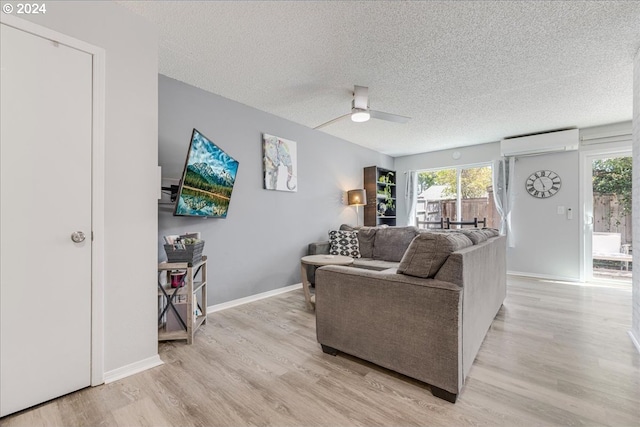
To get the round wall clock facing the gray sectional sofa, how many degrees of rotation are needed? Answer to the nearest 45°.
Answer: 0° — it already faces it

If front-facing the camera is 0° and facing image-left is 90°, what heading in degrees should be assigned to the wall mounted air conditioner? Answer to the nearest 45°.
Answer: approximately 0°

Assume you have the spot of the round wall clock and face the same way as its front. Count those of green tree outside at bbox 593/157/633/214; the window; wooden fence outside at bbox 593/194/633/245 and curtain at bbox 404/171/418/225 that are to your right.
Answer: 2

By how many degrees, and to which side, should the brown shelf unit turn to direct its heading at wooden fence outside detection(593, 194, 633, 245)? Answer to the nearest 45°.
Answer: approximately 45° to its left

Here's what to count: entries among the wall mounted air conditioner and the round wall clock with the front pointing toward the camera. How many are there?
2

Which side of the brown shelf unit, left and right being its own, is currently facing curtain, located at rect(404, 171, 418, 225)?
left

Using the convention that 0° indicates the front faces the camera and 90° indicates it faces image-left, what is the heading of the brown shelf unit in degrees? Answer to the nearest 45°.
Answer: approximately 315°

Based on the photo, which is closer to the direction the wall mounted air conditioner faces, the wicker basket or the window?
the wicker basket

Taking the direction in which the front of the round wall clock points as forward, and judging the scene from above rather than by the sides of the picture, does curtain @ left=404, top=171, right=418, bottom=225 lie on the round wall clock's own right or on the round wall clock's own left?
on the round wall clock's own right

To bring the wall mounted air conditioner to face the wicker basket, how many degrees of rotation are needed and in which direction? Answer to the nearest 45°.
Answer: approximately 45° to its right

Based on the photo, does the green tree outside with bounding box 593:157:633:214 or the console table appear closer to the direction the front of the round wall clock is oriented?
the console table
